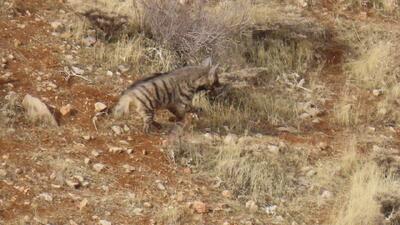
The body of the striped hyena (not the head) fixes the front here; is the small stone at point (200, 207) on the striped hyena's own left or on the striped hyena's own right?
on the striped hyena's own right

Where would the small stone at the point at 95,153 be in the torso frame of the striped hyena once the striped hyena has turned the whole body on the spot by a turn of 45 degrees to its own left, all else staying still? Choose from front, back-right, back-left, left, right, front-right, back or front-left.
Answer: back

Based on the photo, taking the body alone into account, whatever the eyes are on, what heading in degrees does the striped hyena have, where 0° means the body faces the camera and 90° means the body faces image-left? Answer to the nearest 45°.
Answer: approximately 270°

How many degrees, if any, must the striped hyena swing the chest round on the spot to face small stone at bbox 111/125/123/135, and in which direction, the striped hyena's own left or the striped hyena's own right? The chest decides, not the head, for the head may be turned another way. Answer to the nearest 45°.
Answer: approximately 135° to the striped hyena's own right

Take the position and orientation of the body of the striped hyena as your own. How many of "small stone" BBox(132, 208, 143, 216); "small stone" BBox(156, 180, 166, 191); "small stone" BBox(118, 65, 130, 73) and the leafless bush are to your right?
2

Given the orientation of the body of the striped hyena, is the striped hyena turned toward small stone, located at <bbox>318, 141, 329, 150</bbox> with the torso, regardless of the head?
yes

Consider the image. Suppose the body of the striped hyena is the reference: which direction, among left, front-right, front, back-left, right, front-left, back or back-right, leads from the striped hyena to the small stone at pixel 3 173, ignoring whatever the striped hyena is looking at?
back-right

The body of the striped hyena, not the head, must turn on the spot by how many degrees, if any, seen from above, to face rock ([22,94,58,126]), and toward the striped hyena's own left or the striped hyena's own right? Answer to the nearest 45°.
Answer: approximately 180°

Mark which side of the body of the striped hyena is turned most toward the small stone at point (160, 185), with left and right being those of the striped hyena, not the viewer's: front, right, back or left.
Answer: right

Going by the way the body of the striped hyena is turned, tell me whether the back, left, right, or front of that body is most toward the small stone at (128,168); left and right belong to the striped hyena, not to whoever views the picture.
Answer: right
